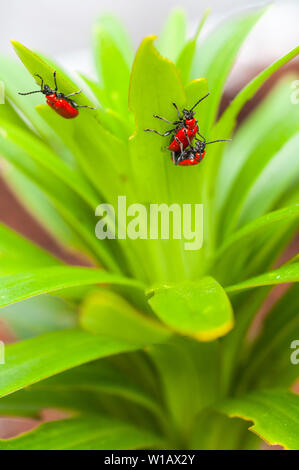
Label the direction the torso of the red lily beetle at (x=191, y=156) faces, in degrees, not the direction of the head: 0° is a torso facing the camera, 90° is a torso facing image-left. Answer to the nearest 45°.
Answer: approximately 270°
